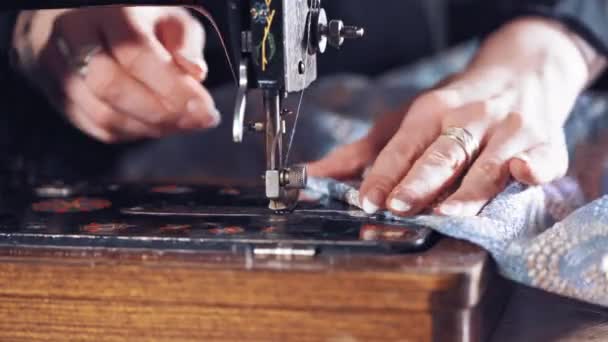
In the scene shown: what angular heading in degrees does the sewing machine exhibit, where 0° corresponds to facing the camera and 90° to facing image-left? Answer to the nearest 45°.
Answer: approximately 180°
